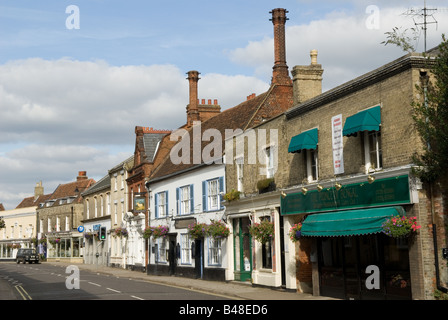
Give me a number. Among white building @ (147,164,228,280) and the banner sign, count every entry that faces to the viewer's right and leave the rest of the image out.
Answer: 0

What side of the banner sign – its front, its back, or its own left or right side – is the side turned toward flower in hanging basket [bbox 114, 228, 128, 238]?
right

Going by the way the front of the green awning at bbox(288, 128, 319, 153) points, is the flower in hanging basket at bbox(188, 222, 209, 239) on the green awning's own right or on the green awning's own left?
on the green awning's own right

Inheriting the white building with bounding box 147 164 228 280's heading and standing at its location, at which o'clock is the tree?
The tree is roughly at 10 o'clock from the white building.

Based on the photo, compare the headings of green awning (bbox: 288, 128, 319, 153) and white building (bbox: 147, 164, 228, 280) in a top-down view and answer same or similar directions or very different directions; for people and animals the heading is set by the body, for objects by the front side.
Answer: same or similar directions

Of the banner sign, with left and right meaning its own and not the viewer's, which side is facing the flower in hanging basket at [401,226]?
left

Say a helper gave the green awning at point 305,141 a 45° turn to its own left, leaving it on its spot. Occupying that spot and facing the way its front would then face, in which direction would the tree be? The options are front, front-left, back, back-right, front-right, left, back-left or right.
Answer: front-left

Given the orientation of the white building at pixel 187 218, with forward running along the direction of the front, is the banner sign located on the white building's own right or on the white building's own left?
on the white building's own left

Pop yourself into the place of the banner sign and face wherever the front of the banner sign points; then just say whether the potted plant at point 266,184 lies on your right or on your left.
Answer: on your right

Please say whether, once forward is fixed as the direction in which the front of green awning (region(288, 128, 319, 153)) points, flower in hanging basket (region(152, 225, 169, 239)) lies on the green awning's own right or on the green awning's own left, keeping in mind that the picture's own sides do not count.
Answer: on the green awning's own right

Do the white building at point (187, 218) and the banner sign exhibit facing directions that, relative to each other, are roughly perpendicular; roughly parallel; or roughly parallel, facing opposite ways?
roughly parallel

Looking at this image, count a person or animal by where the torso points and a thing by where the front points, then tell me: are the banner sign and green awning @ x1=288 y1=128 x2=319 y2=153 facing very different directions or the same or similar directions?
same or similar directions

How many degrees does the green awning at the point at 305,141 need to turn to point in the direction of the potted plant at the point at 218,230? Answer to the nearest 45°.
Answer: approximately 90° to its right

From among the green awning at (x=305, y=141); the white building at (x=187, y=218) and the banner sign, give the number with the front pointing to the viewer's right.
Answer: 0

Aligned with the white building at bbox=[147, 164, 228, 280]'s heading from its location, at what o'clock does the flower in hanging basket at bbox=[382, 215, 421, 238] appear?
The flower in hanging basket is roughly at 10 o'clock from the white building.

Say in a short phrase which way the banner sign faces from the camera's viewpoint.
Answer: facing the viewer and to the left of the viewer
